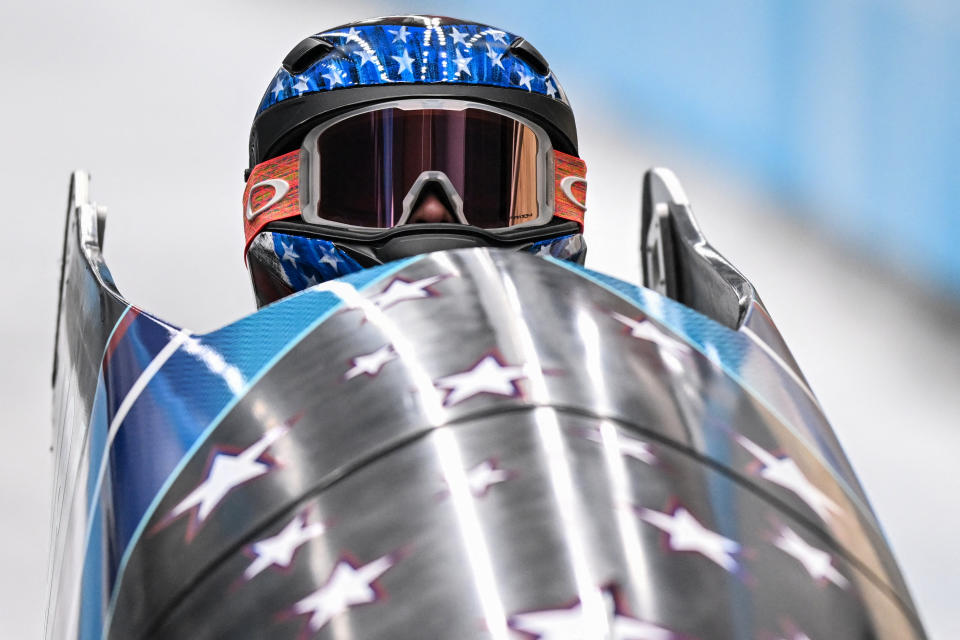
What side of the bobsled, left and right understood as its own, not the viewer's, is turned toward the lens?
front
